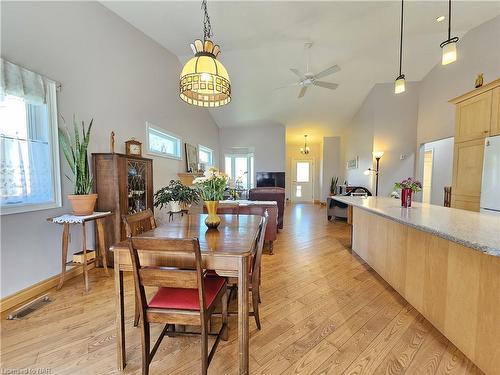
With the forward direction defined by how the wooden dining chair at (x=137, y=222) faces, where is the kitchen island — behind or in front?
in front

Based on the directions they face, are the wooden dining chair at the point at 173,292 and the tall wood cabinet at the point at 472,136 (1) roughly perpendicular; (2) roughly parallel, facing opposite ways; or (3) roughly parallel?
roughly perpendicular

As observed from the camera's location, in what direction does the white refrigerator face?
facing the viewer and to the left of the viewer

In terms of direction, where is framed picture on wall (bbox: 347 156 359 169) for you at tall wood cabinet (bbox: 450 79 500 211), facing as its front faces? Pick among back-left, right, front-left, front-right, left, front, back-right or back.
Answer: right

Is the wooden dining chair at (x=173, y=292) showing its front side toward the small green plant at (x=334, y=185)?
yes

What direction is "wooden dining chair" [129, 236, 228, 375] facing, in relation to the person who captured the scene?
facing away from the viewer and to the right of the viewer

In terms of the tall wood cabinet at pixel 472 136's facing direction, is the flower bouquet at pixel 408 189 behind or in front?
in front

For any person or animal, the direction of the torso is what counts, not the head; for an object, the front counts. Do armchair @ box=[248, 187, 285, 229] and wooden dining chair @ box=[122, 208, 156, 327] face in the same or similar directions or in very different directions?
very different directions

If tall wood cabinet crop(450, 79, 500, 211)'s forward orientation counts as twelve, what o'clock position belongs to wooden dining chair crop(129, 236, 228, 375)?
The wooden dining chair is roughly at 11 o'clock from the tall wood cabinet.

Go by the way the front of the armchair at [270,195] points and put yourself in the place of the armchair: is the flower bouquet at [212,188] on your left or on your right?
on your left

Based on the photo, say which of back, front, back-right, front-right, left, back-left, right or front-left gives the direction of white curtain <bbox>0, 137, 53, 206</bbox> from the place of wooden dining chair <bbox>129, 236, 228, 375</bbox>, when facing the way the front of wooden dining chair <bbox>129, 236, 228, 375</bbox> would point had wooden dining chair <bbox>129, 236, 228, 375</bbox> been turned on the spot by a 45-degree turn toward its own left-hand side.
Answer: front-left

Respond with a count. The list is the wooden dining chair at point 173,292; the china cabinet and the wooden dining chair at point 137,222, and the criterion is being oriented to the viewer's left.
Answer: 0

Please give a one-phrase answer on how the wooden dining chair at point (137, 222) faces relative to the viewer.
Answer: facing the viewer and to the right of the viewer
